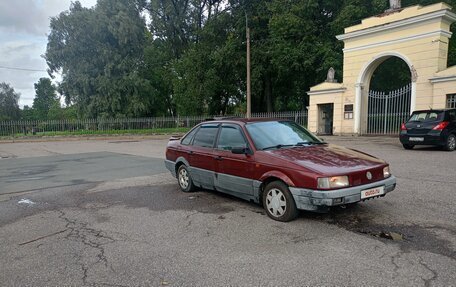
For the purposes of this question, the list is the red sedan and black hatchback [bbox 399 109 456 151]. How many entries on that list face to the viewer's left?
0

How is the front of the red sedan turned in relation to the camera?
facing the viewer and to the right of the viewer

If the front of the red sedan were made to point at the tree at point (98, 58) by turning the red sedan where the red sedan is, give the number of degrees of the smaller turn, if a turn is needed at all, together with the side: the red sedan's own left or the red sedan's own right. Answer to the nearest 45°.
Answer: approximately 180°

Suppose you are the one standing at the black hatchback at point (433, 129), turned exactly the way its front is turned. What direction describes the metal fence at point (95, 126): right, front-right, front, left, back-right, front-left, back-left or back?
back-left

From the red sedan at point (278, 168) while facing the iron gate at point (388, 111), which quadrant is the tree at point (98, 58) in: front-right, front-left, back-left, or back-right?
front-left

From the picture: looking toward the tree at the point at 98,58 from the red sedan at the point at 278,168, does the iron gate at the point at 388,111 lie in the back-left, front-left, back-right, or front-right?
front-right

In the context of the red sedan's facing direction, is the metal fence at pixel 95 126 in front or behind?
behind

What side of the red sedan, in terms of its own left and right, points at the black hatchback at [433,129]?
left

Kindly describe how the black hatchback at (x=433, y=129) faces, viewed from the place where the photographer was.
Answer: facing away from the viewer and to the right of the viewer

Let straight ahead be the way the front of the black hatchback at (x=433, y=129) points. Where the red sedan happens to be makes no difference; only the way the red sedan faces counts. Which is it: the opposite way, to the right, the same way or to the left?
to the right
